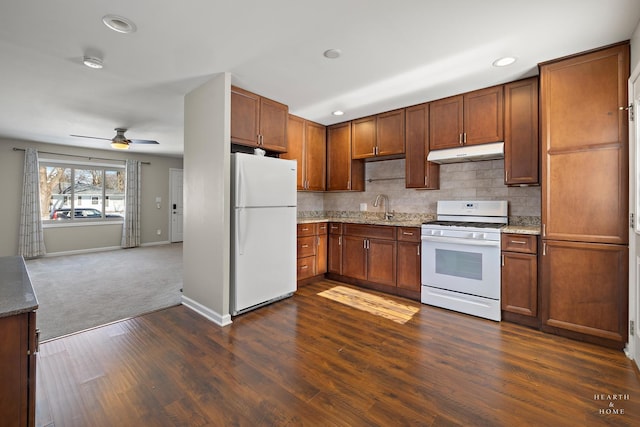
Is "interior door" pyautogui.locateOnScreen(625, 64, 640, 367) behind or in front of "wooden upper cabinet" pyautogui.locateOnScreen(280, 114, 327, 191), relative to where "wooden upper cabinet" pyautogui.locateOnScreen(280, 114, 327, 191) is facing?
in front

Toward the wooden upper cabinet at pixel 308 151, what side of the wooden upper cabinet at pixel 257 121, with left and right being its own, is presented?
left

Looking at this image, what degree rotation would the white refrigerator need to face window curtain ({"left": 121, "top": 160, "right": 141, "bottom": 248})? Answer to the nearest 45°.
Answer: approximately 180°

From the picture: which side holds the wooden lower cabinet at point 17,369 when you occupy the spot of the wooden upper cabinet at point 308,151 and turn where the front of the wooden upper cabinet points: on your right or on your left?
on your right

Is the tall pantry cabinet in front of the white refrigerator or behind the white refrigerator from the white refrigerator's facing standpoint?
in front

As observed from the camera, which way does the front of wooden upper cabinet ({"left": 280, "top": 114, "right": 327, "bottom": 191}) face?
facing the viewer and to the right of the viewer

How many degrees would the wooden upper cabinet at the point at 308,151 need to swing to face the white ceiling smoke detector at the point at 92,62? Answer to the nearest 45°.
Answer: approximately 90° to its right
